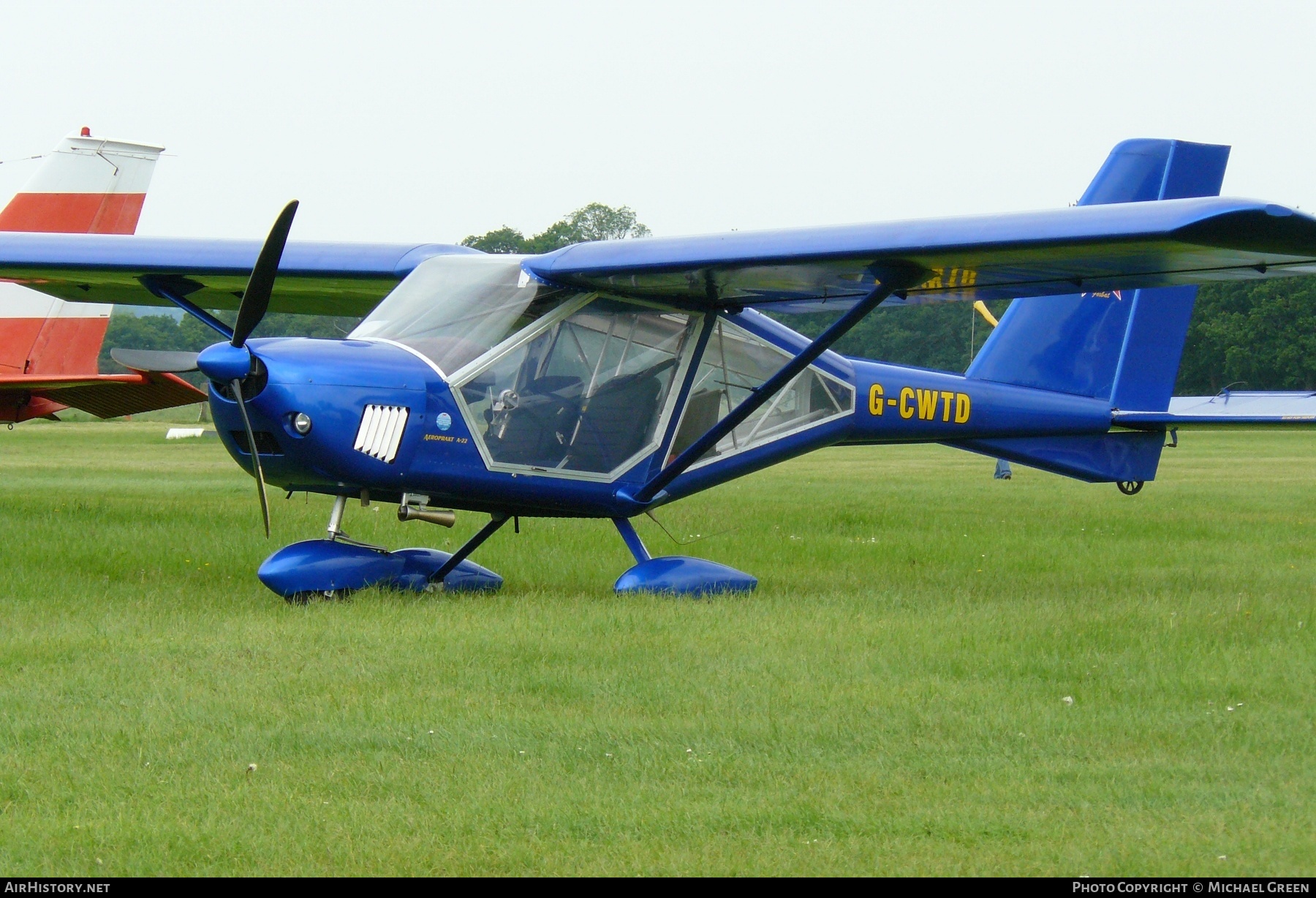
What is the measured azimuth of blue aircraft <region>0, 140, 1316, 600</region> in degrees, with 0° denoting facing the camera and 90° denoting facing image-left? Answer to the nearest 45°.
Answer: approximately 45°
